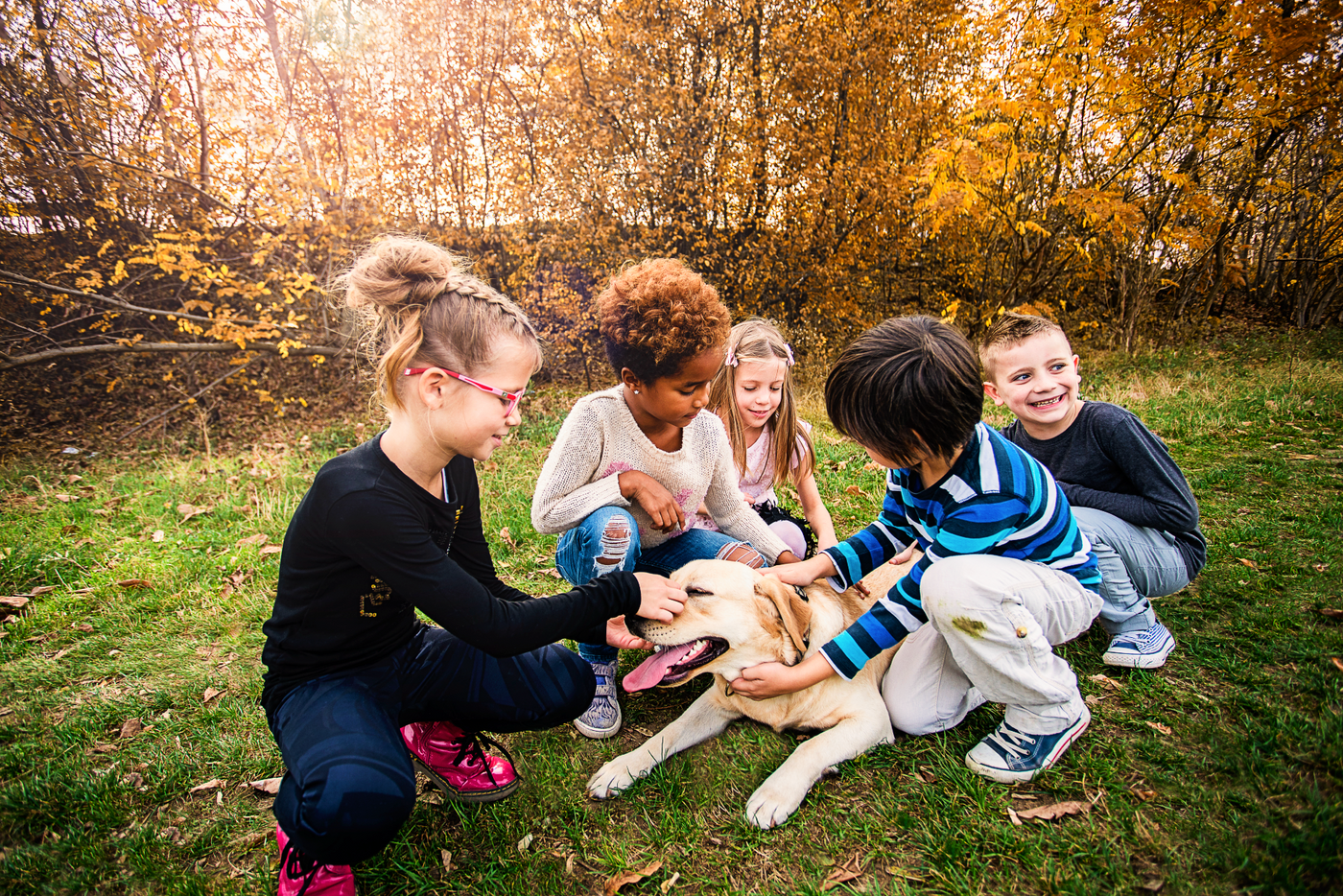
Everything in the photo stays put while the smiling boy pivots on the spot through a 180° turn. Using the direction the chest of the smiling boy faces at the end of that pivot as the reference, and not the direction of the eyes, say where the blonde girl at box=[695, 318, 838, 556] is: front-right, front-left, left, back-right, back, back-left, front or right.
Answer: back-left

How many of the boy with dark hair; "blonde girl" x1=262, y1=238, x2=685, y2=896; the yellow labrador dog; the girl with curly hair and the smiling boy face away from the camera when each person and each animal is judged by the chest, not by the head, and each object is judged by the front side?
0

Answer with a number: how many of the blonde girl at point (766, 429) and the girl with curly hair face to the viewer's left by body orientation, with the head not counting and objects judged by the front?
0

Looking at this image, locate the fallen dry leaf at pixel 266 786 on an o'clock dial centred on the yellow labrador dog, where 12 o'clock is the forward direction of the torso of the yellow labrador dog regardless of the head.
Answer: The fallen dry leaf is roughly at 1 o'clock from the yellow labrador dog.

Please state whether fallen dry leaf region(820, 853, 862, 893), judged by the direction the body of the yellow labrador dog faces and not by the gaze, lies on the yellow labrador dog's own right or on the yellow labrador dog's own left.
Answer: on the yellow labrador dog's own left

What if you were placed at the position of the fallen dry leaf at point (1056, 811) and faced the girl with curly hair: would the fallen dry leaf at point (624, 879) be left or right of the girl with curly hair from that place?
left

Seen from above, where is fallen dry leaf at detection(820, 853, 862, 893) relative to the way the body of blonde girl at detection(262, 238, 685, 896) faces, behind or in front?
in front

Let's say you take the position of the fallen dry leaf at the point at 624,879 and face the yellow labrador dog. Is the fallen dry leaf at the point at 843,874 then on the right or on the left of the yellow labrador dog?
right

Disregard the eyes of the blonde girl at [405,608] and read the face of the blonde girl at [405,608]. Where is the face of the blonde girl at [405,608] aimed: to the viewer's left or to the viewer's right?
to the viewer's right

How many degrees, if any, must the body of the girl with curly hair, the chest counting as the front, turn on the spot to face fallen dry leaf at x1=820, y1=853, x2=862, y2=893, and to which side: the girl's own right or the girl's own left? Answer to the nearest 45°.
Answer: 0° — they already face it

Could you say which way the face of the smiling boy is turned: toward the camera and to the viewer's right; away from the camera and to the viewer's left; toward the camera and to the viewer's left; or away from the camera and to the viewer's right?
toward the camera and to the viewer's left

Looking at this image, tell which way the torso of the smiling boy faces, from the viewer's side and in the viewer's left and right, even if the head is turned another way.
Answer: facing the viewer and to the left of the viewer

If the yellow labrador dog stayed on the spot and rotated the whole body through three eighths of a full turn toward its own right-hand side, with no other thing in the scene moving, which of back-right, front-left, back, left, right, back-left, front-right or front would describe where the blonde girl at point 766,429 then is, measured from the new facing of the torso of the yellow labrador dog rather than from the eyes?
front

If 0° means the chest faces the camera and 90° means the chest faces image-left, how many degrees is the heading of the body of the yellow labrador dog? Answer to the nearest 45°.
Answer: approximately 45°

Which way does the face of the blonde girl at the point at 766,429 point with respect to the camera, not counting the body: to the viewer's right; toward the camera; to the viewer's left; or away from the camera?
toward the camera

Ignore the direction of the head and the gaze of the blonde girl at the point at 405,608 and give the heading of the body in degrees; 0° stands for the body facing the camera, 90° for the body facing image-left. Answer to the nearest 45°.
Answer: approximately 315°

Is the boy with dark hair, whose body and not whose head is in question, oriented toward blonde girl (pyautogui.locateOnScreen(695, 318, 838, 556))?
no

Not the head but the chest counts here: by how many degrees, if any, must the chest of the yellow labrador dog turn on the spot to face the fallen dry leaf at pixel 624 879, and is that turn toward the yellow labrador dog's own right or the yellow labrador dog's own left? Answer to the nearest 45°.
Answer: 0° — it already faces it
